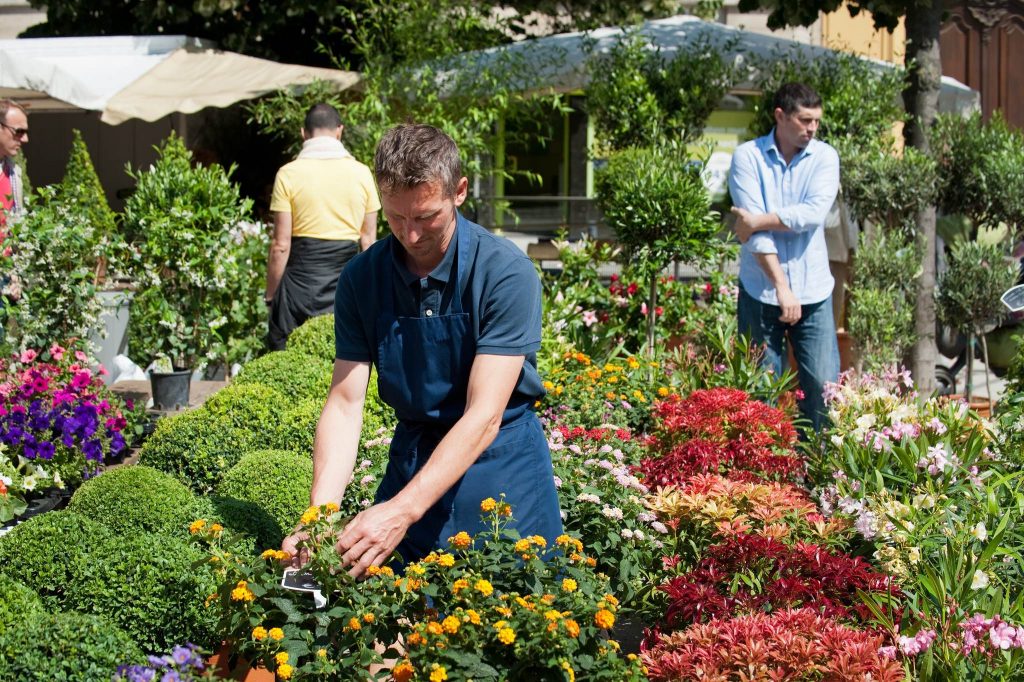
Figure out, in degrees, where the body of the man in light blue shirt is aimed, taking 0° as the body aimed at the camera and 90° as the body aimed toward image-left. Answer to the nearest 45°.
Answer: approximately 0°

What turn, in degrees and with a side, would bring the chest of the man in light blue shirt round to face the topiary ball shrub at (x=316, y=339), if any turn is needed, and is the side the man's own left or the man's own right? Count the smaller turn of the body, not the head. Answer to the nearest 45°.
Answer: approximately 90° to the man's own right

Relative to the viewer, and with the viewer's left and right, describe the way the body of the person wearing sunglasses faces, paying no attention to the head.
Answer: facing the viewer and to the right of the viewer

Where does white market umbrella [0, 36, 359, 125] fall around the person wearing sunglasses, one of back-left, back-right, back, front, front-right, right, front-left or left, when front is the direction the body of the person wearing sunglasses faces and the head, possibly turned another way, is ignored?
back-left

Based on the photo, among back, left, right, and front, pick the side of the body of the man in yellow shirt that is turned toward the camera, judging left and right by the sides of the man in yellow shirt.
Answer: back

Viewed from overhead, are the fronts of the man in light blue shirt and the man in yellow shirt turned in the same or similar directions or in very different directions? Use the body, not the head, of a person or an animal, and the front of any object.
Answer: very different directions

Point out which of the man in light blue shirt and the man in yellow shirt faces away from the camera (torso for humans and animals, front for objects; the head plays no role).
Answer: the man in yellow shirt

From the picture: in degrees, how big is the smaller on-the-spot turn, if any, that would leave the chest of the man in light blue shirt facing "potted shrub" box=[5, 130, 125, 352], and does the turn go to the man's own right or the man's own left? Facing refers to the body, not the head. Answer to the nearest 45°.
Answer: approximately 90° to the man's own right

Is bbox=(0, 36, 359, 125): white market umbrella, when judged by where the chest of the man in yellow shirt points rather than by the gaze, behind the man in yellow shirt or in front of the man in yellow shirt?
in front

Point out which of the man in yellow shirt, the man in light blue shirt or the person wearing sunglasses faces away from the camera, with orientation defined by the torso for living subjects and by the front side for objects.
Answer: the man in yellow shirt

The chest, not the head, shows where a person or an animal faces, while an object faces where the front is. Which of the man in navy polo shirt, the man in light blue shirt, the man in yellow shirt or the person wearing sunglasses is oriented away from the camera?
the man in yellow shirt

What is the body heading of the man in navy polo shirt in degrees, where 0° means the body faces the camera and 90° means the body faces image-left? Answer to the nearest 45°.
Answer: approximately 45°

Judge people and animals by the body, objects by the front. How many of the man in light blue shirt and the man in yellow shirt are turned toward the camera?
1

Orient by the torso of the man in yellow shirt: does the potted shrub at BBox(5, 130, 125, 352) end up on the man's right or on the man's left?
on the man's left

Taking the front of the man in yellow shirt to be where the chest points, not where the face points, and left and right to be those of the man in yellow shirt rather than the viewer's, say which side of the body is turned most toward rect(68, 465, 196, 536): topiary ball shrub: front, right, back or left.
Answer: back

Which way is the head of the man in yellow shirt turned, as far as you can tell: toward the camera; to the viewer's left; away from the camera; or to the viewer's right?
away from the camera
